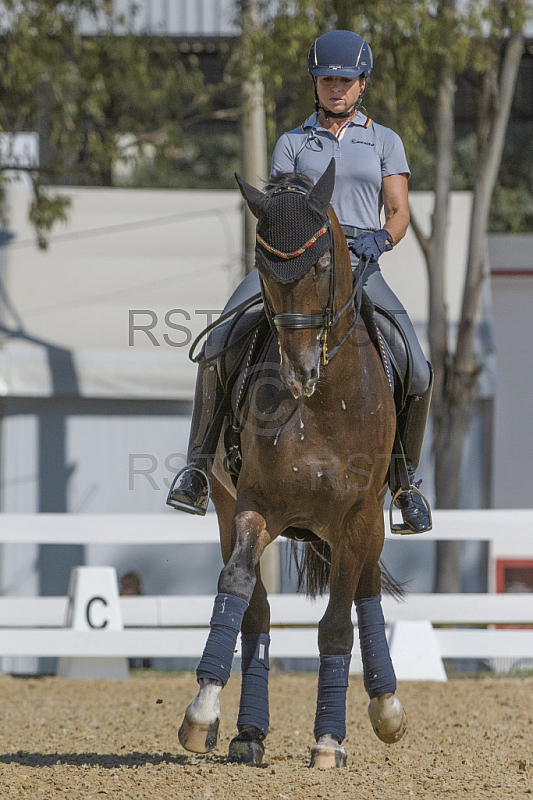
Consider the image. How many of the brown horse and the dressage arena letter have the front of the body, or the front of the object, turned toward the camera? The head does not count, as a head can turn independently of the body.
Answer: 2

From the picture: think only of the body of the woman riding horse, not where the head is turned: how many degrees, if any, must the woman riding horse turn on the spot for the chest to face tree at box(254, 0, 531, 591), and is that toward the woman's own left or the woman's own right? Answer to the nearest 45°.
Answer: approximately 180°

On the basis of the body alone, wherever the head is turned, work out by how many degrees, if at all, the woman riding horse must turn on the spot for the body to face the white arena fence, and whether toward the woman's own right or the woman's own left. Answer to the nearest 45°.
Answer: approximately 180°

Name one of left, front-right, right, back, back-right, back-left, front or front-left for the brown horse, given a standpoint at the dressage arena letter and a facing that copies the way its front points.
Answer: front

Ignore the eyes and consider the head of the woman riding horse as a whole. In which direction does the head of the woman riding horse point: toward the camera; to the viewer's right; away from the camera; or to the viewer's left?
toward the camera

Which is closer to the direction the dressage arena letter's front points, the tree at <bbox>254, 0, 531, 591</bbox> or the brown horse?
the brown horse

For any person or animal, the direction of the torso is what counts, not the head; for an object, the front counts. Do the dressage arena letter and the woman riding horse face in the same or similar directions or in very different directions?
same or similar directions

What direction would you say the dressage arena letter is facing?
toward the camera

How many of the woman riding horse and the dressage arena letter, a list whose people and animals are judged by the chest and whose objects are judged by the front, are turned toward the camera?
2

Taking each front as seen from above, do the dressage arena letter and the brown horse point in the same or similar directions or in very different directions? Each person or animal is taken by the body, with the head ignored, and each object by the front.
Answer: same or similar directions

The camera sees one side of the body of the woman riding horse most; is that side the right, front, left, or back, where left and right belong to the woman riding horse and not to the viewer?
front
